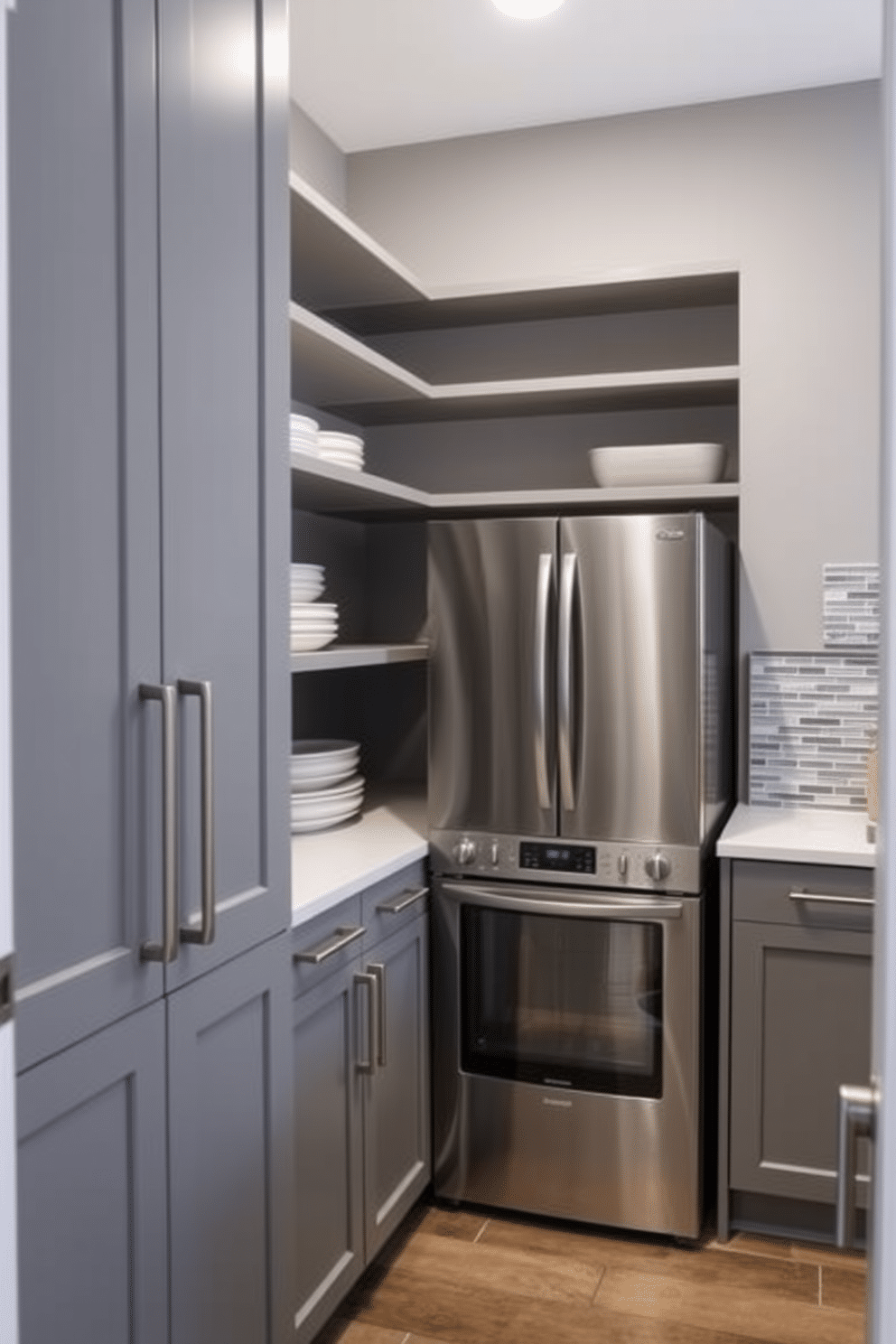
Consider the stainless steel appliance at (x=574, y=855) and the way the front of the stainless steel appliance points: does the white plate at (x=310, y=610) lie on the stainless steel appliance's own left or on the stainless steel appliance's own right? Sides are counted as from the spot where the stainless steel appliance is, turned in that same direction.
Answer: on the stainless steel appliance's own right

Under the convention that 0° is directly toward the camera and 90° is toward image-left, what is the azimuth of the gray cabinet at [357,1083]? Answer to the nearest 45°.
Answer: approximately 315°

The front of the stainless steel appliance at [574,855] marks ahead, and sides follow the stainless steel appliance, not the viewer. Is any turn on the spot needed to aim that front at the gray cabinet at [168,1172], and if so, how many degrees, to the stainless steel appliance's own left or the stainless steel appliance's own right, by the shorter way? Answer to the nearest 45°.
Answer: approximately 45° to the stainless steel appliance's own right

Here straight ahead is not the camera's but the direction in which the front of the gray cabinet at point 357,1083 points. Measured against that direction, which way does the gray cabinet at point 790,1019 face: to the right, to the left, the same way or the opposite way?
to the right

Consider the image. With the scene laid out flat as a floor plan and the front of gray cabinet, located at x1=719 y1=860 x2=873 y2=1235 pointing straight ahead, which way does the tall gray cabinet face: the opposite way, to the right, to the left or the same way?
to the left

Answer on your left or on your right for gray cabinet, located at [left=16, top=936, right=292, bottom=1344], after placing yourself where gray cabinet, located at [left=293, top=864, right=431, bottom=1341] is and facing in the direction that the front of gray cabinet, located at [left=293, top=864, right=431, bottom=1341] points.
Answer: on your right

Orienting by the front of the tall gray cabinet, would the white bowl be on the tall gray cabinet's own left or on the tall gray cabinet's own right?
on the tall gray cabinet's own left

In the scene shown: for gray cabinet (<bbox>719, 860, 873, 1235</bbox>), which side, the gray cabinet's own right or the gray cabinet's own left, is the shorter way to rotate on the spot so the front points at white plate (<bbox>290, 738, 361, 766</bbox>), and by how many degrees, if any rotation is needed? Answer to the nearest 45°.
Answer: approximately 90° to the gray cabinet's own right

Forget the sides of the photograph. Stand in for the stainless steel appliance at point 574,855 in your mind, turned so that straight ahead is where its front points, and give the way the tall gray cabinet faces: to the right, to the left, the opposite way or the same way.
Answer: to the left

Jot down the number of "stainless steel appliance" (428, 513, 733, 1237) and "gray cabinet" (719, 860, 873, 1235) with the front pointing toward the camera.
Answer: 2
